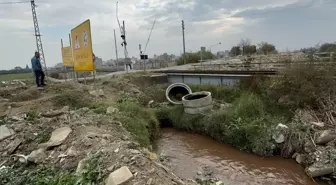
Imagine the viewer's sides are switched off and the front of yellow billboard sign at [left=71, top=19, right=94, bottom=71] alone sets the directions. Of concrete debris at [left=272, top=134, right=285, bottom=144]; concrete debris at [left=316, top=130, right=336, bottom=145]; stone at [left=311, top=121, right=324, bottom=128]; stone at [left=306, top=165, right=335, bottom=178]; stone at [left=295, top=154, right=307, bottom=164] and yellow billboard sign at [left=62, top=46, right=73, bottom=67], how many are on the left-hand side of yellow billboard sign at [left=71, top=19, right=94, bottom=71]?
5

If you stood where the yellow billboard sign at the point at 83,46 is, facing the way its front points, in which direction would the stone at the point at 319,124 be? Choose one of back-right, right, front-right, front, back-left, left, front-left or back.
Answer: left

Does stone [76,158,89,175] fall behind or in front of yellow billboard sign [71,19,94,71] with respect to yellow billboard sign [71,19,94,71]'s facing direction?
in front

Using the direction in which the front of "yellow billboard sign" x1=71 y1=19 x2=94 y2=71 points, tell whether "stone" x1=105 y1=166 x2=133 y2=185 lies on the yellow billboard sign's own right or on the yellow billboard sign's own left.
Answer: on the yellow billboard sign's own left

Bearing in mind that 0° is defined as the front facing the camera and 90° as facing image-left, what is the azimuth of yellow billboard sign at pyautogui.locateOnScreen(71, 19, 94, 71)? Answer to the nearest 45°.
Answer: approximately 45°

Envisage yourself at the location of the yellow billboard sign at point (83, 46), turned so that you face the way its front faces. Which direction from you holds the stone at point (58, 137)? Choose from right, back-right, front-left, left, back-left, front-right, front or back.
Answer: front-left

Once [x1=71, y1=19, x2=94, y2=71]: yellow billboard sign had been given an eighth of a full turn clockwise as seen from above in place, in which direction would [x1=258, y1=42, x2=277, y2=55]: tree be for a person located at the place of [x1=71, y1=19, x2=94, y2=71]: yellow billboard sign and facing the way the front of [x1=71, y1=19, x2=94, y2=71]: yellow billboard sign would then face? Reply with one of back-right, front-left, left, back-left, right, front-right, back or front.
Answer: back-right

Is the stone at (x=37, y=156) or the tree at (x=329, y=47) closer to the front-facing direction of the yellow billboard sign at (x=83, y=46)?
the stone

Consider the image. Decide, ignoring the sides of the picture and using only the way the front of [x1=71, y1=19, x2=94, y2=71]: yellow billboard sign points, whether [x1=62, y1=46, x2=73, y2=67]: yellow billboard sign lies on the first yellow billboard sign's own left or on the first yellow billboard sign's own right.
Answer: on the first yellow billboard sign's own right

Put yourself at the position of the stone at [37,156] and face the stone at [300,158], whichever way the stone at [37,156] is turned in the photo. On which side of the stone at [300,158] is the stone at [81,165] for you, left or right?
right

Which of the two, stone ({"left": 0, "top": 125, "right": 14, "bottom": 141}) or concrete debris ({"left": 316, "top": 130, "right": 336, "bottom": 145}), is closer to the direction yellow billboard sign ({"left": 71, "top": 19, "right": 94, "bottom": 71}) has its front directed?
the stone

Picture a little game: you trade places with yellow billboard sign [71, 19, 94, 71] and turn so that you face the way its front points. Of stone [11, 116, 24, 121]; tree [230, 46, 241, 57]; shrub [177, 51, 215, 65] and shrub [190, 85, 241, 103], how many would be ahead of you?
1

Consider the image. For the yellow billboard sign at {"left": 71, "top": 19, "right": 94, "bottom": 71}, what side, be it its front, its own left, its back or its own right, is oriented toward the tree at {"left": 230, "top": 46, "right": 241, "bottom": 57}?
back
